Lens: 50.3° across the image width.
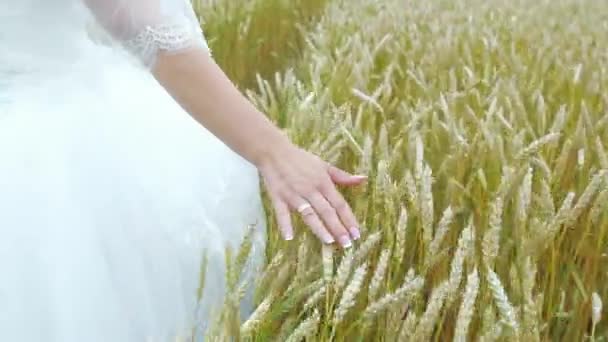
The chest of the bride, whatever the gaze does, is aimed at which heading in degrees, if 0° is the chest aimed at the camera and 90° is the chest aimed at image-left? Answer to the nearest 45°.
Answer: approximately 180°
